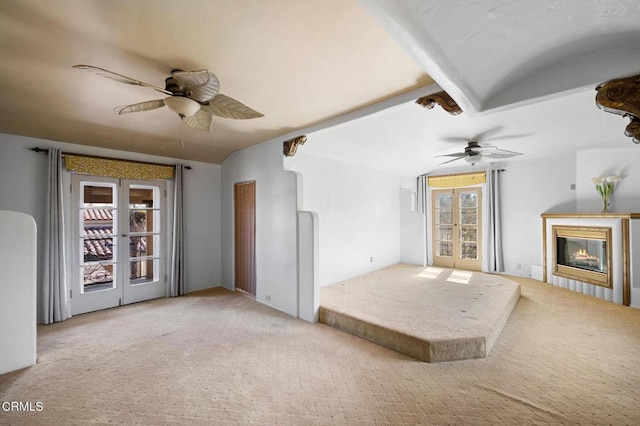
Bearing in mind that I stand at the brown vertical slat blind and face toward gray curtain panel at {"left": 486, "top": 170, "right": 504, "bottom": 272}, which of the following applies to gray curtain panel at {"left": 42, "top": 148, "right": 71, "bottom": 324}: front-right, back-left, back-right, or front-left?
back-right

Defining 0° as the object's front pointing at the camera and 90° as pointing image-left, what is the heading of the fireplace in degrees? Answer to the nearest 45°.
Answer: approximately 45°

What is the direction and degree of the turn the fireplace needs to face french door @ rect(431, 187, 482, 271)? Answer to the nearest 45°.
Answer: approximately 45° to its right

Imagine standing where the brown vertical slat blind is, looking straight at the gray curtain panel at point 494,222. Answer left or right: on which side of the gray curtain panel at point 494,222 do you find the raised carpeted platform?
right

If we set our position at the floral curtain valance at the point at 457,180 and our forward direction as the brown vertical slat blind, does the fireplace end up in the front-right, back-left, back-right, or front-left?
back-left

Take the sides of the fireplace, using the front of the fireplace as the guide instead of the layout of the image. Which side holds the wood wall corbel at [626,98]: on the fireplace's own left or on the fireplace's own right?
on the fireplace's own left
